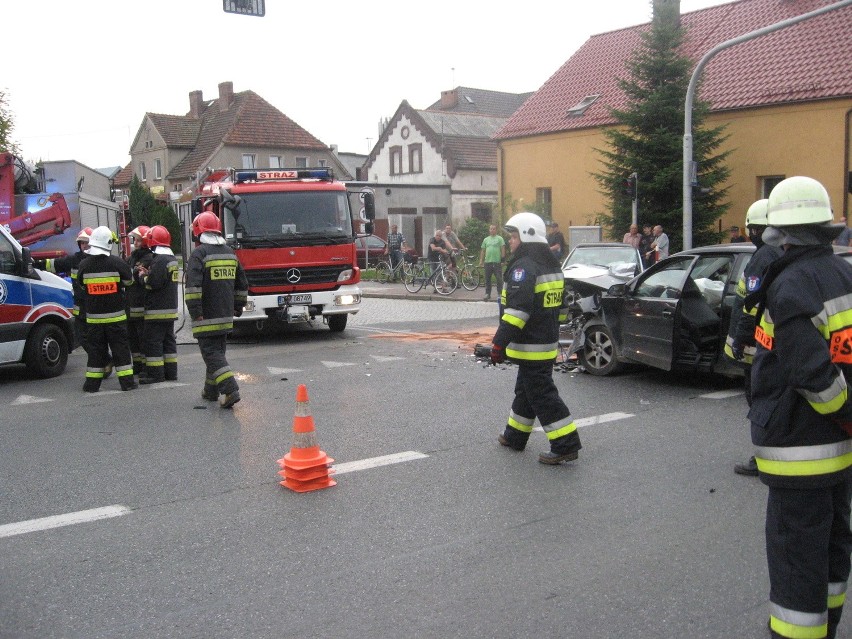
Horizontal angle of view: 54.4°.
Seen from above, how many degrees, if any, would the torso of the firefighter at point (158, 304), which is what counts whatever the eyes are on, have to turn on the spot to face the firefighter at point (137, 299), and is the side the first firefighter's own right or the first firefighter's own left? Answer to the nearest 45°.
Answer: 0° — they already face them

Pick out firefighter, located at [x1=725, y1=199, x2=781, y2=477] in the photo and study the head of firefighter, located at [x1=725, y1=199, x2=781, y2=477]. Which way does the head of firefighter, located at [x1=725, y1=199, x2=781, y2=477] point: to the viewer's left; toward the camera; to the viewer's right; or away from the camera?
to the viewer's left

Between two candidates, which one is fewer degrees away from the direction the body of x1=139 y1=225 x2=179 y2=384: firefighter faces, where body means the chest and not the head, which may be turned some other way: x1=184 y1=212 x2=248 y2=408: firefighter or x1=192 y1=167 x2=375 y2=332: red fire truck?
the red fire truck

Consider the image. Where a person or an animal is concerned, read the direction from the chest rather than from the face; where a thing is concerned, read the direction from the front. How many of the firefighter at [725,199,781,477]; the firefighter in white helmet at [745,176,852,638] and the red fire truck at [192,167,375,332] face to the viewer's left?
2

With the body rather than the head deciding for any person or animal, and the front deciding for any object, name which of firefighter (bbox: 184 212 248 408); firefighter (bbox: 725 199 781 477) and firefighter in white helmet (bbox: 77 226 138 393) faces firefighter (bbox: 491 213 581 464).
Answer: firefighter (bbox: 725 199 781 477)

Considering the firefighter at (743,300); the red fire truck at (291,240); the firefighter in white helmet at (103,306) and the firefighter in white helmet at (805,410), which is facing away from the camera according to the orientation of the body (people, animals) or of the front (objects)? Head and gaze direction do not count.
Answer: the firefighter in white helmet at (103,306)

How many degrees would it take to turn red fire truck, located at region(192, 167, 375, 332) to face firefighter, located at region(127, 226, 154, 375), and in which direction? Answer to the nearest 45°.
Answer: approximately 45° to its right

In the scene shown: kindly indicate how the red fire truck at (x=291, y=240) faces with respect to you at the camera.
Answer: facing the viewer

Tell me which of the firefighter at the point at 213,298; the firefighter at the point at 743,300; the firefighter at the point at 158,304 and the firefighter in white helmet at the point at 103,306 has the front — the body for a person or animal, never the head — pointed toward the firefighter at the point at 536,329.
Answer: the firefighter at the point at 743,300

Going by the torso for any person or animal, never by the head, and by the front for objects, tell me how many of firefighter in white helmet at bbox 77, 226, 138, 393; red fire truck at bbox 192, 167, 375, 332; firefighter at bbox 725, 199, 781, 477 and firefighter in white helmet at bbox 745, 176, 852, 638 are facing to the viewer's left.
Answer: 2

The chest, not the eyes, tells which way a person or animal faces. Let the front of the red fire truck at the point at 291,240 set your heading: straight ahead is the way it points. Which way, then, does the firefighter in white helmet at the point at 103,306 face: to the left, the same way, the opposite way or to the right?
the opposite way

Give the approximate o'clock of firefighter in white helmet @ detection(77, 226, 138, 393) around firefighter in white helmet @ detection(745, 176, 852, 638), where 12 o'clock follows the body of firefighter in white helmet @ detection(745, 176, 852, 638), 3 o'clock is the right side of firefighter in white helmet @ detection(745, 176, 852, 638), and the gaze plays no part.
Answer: firefighter in white helmet @ detection(77, 226, 138, 393) is roughly at 1 o'clock from firefighter in white helmet @ detection(745, 176, 852, 638).

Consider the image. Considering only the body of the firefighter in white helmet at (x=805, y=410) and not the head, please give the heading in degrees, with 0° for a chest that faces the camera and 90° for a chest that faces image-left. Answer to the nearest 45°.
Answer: approximately 90°

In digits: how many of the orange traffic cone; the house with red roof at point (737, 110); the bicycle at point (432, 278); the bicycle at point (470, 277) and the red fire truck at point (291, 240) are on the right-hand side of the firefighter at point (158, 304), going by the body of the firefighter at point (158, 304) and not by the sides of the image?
4

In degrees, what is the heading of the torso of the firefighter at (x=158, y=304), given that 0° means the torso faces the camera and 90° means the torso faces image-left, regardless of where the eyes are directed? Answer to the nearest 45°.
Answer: approximately 135°

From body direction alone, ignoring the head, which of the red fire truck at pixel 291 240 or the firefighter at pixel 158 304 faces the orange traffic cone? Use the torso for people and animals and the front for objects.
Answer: the red fire truck

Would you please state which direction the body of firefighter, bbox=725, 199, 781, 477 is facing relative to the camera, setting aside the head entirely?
to the viewer's left
